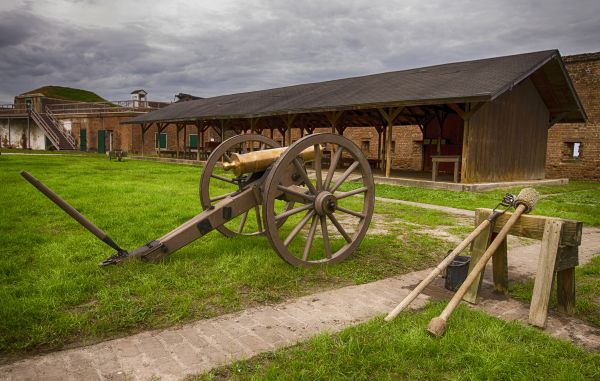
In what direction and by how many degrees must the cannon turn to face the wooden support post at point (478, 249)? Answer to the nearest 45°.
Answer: approximately 90° to its right

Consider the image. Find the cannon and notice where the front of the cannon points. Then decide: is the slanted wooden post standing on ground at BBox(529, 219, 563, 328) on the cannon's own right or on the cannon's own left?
on the cannon's own right

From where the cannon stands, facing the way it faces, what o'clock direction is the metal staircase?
The metal staircase is roughly at 10 o'clock from the cannon.

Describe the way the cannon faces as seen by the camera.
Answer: facing away from the viewer and to the right of the viewer

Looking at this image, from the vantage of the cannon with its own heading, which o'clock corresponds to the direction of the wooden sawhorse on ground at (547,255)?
The wooden sawhorse on ground is roughly at 3 o'clock from the cannon.

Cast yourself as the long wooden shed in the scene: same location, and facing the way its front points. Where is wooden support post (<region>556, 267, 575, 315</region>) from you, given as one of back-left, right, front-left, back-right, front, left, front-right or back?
front-left

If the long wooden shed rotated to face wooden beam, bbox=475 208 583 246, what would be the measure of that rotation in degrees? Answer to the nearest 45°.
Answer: approximately 45° to its left

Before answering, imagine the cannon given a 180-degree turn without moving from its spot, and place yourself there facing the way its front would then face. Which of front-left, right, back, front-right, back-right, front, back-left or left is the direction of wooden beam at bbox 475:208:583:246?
left

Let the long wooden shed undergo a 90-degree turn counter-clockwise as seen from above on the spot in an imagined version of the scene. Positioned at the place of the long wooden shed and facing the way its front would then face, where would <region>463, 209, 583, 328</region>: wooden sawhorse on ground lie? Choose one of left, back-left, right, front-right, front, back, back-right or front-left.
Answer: front-right

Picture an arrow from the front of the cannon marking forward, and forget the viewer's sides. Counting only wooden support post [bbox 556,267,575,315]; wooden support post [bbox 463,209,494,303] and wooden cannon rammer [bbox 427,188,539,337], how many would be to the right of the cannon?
3

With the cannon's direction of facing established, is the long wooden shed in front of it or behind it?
in front

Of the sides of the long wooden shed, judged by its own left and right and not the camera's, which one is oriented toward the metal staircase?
right

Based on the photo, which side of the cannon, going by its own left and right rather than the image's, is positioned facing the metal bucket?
right

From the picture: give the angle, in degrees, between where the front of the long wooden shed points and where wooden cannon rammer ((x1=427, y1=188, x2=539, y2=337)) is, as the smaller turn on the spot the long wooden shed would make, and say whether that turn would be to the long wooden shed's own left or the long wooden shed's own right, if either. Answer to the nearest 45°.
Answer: approximately 45° to the long wooden shed's own left

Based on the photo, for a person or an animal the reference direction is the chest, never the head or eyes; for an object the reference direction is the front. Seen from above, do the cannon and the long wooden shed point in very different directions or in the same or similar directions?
very different directions
